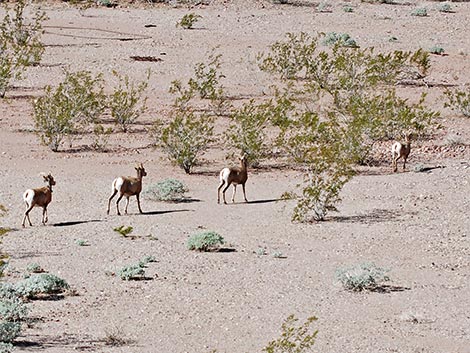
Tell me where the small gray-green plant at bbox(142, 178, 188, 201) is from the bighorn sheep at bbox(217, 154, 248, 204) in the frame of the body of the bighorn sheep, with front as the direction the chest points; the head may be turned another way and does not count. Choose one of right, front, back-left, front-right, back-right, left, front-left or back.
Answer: back-left

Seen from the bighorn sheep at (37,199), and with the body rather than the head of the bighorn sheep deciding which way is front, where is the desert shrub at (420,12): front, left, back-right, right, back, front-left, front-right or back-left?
front

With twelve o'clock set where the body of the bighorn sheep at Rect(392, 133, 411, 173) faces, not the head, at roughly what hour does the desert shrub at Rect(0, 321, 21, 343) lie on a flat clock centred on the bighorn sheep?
The desert shrub is roughly at 5 o'clock from the bighorn sheep.

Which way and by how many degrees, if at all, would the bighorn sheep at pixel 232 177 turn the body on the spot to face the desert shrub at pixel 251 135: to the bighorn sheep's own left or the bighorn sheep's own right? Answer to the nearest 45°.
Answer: approximately 45° to the bighorn sheep's own left

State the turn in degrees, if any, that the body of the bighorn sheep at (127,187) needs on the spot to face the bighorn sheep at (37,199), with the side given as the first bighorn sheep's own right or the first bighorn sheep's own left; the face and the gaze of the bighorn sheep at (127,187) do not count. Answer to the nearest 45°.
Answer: approximately 180°

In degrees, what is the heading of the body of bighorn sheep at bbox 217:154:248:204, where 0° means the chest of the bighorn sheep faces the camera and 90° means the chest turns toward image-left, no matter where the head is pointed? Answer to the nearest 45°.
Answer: approximately 225°

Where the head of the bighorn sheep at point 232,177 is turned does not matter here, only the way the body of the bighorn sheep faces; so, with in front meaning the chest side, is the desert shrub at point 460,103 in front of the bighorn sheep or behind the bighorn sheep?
in front

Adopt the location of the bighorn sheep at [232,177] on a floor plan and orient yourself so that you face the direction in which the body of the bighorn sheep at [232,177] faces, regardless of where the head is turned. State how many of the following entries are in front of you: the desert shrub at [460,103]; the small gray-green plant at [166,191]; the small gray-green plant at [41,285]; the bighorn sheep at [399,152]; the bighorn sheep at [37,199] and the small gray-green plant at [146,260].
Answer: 2

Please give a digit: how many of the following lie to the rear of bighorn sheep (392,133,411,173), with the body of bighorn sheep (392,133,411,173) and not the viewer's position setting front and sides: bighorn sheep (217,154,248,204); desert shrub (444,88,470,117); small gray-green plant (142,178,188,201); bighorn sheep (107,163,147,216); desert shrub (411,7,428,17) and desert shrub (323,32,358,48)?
3

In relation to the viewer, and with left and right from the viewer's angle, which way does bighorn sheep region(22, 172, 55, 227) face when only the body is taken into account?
facing away from the viewer and to the right of the viewer

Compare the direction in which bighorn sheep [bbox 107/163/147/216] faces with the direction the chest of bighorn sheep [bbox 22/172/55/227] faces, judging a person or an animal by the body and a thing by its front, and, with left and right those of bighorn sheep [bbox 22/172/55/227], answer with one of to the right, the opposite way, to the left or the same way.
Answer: the same way

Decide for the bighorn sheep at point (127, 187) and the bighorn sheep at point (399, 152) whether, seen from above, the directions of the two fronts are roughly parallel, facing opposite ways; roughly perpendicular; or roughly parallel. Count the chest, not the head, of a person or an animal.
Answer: roughly parallel

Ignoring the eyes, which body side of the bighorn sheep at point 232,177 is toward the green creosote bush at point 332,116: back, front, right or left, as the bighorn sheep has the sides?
front

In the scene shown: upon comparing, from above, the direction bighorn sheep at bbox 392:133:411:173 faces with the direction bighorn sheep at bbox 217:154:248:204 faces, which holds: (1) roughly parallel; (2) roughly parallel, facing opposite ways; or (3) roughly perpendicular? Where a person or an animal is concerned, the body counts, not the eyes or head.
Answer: roughly parallel

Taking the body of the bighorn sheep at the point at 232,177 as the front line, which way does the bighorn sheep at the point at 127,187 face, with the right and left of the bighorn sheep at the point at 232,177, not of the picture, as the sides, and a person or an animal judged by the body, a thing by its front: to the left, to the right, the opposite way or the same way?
the same way

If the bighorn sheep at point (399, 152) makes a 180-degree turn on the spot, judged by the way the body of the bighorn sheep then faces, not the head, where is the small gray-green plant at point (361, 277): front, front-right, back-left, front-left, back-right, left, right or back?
front-left
